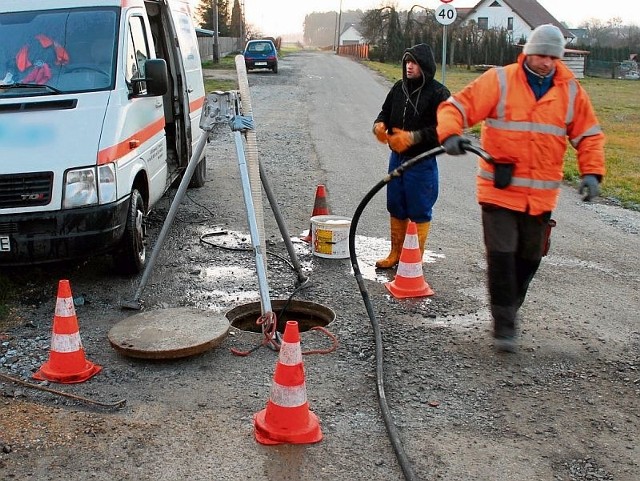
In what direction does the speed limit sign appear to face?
toward the camera

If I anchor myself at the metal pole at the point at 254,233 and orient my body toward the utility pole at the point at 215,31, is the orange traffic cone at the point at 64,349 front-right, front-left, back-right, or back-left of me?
back-left

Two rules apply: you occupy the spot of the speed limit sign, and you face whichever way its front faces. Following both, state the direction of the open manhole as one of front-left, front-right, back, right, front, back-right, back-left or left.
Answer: front

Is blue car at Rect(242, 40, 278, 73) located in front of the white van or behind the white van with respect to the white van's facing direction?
behind

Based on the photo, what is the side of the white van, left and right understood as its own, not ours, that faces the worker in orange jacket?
left

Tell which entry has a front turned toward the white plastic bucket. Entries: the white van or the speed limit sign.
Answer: the speed limit sign

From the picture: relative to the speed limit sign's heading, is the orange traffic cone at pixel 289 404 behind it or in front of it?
in front

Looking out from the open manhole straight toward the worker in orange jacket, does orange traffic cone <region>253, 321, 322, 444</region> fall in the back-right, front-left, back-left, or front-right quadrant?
front-right

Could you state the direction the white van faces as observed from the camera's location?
facing the viewer and to the left of the viewer

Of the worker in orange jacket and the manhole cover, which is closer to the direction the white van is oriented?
the manhole cover

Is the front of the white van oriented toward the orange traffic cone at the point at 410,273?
no

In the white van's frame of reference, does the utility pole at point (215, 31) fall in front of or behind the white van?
behind

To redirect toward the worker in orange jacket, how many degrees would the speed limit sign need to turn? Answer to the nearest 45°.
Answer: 0° — it already faces them

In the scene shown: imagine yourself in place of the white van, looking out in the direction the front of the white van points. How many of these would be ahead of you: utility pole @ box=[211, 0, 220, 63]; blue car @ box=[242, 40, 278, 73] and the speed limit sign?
0

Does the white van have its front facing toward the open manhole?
no

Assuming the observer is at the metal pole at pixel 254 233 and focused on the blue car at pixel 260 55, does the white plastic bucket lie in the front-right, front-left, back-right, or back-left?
front-right

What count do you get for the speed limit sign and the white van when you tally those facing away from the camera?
0

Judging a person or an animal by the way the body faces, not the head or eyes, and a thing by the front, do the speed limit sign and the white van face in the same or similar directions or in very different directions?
same or similar directions

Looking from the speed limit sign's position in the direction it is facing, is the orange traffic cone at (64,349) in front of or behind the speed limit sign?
in front

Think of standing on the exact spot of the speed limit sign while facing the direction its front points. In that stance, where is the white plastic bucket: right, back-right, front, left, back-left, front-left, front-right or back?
front
